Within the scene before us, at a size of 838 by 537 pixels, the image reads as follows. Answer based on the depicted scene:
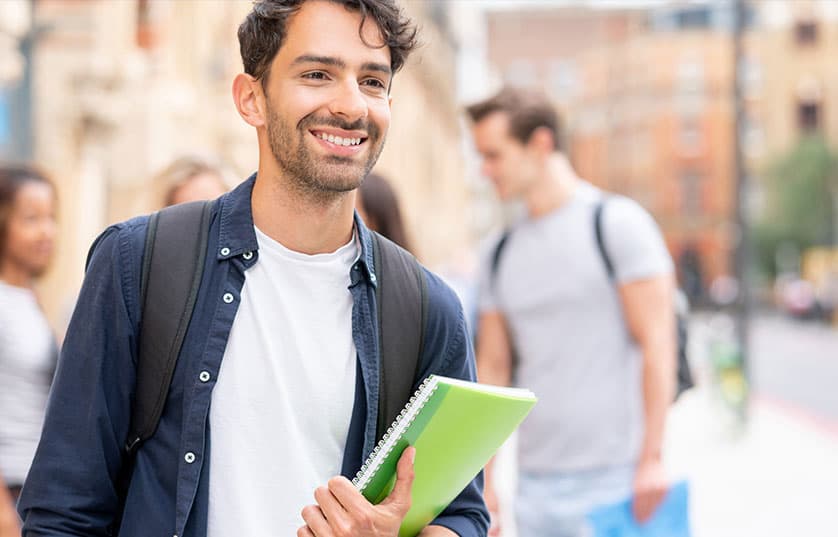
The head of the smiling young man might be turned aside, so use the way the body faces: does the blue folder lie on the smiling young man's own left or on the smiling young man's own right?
on the smiling young man's own left

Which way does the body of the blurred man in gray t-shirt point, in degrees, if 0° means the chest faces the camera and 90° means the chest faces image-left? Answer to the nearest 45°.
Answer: approximately 45°

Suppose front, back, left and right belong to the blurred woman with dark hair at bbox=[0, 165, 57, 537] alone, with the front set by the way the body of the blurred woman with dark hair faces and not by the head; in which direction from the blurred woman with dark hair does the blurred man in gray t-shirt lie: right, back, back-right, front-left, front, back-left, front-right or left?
front-left

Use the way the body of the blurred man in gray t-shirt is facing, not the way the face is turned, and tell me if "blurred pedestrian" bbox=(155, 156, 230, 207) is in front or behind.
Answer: in front

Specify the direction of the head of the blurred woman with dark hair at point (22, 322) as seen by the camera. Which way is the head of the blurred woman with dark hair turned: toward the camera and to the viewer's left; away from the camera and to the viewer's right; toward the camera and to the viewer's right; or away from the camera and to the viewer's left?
toward the camera and to the viewer's right

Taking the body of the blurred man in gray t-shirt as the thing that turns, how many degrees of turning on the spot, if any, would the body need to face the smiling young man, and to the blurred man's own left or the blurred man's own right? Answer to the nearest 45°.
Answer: approximately 45° to the blurred man's own left

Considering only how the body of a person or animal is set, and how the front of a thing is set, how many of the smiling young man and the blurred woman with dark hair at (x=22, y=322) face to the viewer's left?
0

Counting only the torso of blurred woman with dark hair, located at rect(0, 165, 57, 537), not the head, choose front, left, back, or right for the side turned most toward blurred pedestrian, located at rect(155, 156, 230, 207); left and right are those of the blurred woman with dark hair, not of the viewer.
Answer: left

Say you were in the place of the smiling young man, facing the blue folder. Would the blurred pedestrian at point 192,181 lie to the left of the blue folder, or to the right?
left

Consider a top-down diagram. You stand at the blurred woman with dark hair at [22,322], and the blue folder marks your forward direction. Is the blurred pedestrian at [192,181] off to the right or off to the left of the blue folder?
left

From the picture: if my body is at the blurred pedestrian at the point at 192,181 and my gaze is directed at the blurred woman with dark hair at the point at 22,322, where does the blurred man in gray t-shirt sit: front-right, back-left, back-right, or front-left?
back-left

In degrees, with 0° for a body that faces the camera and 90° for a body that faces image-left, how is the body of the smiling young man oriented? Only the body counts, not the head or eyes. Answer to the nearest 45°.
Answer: approximately 315°

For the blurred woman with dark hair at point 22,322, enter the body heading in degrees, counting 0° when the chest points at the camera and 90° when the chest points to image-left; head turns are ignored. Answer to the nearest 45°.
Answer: approximately 315°

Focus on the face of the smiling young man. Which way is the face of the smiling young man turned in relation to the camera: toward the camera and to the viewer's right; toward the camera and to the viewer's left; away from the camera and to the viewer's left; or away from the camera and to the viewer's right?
toward the camera and to the viewer's right
